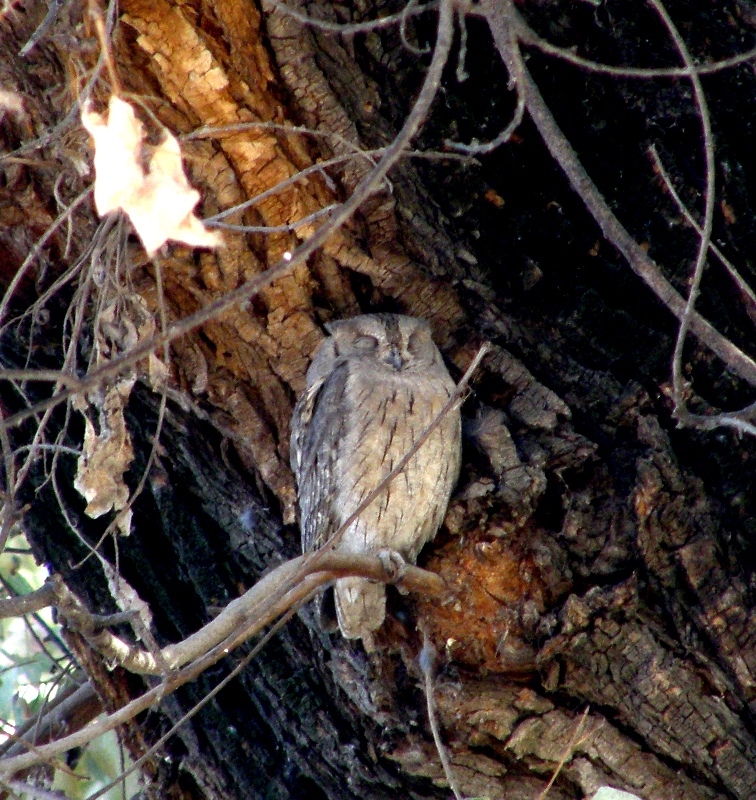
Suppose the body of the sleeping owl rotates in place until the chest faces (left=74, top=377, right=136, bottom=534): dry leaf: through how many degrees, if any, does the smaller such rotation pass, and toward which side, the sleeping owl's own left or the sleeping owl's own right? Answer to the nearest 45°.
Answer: approximately 90° to the sleeping owl's own right

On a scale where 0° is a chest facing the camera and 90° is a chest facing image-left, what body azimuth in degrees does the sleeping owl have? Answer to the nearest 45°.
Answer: approximately 315°
